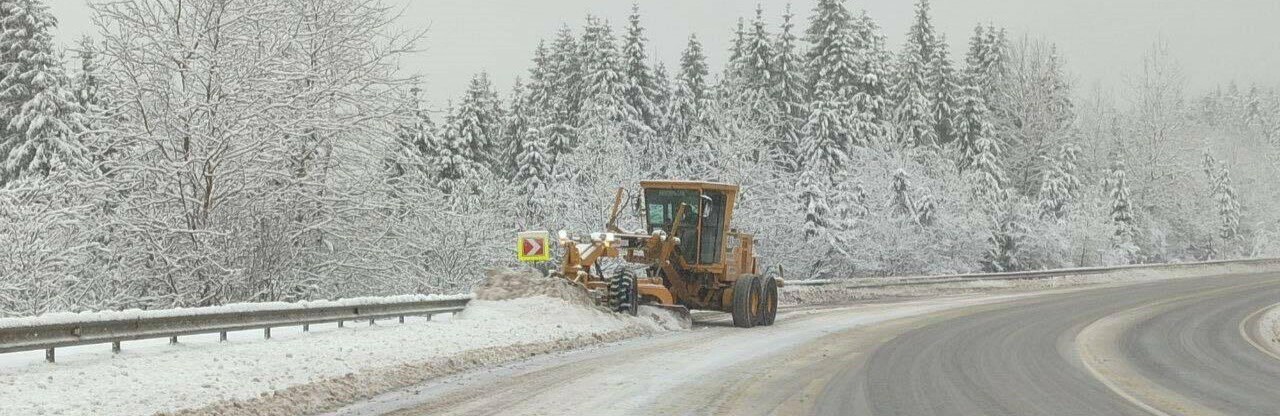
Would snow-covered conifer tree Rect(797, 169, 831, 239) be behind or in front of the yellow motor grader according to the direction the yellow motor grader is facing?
behind

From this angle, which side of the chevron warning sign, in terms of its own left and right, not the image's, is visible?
front

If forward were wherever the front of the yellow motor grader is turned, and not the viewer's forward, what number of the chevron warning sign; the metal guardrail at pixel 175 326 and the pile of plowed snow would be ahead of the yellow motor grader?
3

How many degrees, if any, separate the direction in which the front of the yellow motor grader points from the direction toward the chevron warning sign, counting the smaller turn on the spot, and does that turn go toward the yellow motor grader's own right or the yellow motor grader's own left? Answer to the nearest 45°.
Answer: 0° — it already faces it

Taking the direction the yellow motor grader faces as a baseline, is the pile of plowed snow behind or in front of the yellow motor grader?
in front

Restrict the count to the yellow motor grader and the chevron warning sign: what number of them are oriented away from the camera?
0

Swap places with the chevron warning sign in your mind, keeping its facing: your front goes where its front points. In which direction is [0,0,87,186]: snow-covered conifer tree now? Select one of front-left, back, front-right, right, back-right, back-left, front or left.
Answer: back-right

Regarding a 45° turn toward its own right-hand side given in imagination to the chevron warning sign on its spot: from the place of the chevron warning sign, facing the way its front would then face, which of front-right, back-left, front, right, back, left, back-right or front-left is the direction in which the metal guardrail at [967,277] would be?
back

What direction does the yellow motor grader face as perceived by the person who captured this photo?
facing the viewer and to the left of the viewer

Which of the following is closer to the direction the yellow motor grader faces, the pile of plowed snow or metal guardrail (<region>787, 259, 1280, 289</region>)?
the pile of plowed snow

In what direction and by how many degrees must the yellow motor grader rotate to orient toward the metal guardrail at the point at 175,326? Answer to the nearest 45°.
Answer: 0° — it already faces it

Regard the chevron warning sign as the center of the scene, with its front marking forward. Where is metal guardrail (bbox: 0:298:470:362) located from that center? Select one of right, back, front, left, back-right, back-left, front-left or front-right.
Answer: front-right

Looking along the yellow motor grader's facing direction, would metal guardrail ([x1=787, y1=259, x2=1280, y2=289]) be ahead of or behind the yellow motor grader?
behind

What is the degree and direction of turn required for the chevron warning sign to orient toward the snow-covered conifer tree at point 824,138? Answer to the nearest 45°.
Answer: approximately 135° to its left

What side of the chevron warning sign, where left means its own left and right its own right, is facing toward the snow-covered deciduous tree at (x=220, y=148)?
right

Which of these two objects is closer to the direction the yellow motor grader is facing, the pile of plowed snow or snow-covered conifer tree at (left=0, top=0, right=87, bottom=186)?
the pile of plowed snow

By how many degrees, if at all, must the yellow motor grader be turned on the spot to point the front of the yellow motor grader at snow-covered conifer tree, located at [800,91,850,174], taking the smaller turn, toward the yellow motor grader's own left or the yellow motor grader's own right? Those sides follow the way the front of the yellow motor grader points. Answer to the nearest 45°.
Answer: approximately 135° to the yellow motor grader's own right

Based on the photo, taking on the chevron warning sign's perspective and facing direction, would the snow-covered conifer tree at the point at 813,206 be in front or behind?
behind
